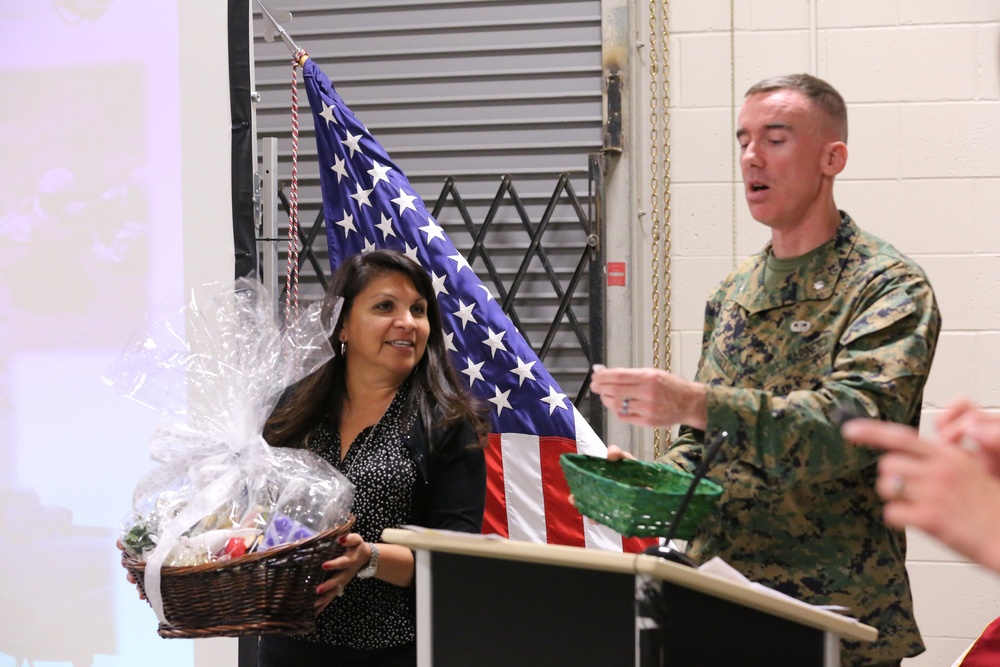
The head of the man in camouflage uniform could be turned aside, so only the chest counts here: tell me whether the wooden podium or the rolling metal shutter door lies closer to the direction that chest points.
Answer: the wooden podium

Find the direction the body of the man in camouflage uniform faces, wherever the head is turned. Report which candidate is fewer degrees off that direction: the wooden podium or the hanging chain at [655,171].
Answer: the wooden podium

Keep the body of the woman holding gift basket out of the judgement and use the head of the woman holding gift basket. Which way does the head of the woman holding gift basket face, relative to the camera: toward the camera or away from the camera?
toward the camera

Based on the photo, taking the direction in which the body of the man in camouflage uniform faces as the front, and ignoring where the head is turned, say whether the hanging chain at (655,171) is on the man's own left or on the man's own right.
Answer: on the man's own right

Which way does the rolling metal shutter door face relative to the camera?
toward the camera

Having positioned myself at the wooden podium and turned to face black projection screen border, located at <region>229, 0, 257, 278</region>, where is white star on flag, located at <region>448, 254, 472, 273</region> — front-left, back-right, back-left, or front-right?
front-right

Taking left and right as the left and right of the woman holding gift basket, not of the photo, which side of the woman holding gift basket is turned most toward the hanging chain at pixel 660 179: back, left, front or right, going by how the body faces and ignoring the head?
back

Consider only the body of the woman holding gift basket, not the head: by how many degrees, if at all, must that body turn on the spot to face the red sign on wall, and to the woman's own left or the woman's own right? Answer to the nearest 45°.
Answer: approximately 180°

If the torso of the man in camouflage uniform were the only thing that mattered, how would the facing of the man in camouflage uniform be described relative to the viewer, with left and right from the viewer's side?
facing the viewer and to the left of the viewer

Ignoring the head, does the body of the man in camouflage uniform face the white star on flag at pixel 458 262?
no

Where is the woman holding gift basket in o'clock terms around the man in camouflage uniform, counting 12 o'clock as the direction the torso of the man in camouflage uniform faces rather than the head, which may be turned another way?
The woman holding gift basket is roughly at 2 o'clock from the man in camouflage uniform.

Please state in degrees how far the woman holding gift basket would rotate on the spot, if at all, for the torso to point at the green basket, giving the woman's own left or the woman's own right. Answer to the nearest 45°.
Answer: approximately 90° to the woman's own left

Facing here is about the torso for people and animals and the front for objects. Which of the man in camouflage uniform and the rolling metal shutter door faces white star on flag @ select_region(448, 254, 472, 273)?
the rolling metal shutter door

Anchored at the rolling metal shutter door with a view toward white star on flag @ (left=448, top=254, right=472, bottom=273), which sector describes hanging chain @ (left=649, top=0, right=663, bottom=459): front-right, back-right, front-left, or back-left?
front-left

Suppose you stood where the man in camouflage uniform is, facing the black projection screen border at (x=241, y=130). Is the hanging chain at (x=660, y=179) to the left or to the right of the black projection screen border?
right

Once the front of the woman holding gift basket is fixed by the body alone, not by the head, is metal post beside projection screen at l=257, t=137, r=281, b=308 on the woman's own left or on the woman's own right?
on the woman's own right

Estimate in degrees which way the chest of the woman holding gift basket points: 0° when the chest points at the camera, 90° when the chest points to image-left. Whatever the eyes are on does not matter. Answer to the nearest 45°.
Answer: approximately 45°

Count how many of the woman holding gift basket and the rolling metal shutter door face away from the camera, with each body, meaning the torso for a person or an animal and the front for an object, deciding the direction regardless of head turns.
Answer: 0

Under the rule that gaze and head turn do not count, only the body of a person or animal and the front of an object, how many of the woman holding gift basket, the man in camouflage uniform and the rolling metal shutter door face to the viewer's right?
0
